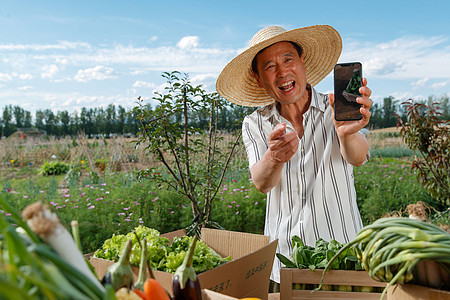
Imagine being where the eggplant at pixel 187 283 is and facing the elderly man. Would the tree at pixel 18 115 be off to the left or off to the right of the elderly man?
left

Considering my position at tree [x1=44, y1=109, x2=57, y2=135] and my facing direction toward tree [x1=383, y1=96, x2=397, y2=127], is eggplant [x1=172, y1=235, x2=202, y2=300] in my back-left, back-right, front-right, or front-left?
front-right

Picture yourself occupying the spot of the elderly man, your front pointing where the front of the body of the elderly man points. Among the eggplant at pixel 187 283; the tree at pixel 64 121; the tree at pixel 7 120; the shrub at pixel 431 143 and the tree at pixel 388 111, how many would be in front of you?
1

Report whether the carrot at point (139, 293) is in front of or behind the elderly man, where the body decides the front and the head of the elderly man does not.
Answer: in front

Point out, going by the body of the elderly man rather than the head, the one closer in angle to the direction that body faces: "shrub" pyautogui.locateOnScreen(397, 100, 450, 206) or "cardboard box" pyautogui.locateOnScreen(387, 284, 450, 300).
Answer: the cardboard box

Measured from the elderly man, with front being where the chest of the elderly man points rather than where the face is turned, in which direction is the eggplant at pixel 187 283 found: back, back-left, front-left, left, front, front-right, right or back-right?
front

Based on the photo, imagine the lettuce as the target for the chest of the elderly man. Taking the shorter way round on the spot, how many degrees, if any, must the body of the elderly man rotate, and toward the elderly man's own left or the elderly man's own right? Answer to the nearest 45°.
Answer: approximately 45° to the elderly man's own right

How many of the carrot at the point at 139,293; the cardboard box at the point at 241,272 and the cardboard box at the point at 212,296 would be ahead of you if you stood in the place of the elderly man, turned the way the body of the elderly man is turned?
3

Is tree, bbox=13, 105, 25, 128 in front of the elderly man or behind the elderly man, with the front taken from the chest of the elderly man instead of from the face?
behind

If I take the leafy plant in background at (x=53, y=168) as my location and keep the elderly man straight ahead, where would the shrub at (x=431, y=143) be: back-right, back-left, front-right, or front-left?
front-left

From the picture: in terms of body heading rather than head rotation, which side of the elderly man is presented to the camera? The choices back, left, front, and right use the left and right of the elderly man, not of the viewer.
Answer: front

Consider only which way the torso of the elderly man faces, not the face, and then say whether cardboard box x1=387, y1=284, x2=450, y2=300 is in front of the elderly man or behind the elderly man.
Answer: in front

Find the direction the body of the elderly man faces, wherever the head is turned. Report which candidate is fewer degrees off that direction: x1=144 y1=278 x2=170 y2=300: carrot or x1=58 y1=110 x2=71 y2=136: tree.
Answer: the carrot

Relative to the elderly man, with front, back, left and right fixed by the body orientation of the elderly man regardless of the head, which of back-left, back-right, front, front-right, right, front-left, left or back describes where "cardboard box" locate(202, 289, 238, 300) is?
front

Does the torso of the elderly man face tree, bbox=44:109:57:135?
no

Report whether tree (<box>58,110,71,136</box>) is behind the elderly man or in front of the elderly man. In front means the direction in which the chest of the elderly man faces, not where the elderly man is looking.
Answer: behind

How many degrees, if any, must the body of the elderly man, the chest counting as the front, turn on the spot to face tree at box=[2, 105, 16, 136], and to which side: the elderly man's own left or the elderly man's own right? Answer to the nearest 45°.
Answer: approximately 135° to the elderly man's own right

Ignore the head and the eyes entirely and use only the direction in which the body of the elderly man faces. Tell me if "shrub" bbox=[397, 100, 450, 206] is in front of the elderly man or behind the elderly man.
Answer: behind
